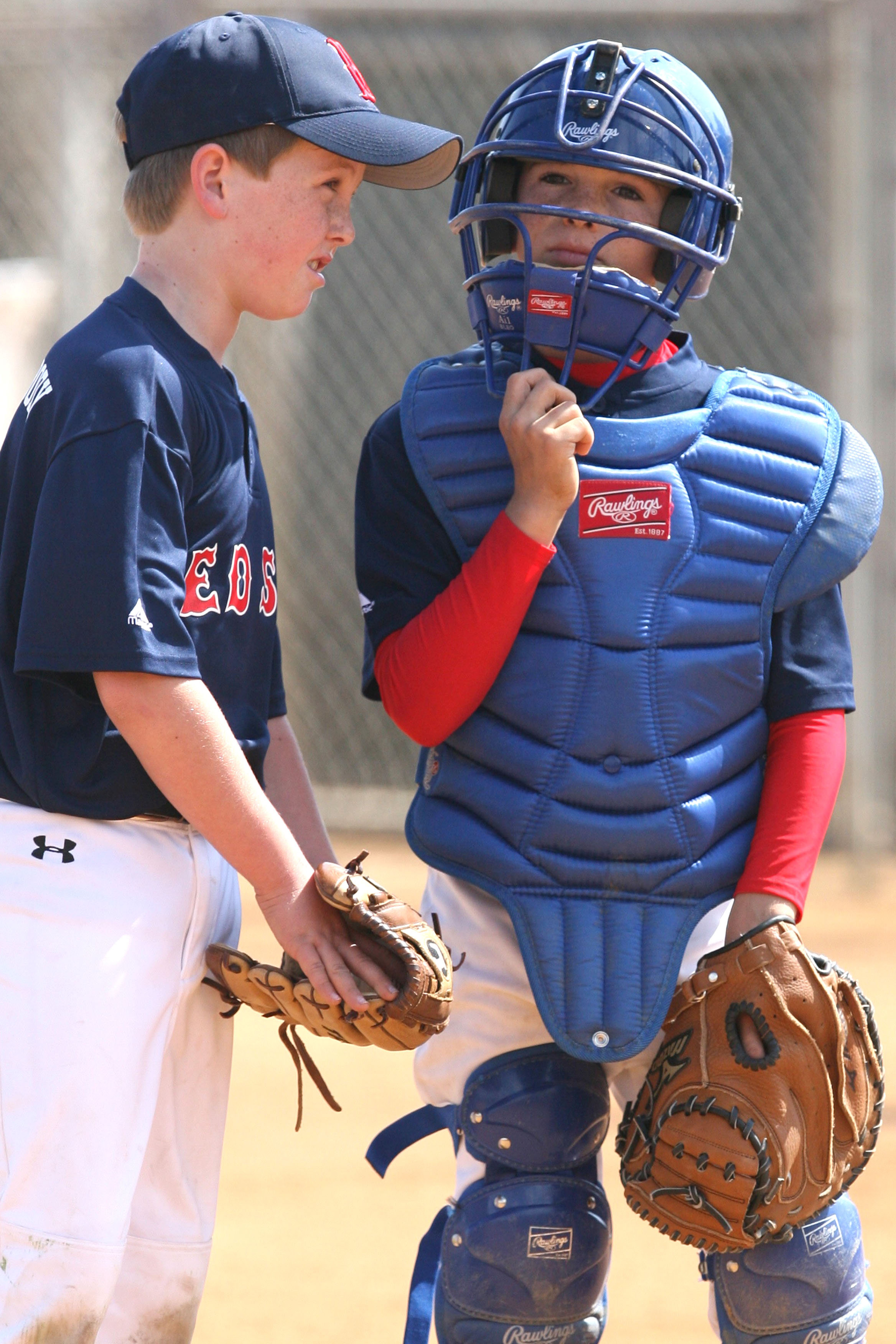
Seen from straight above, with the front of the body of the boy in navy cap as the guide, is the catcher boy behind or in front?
in front

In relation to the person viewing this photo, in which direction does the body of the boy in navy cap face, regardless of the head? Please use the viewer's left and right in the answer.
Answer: facing to the right of the viewer

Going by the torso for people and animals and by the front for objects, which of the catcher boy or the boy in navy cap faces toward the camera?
the catcher boy

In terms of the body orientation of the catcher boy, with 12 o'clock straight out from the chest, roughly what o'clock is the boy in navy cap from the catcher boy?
The boy in navy cap is roughly at 2 o'clock from the catcher boy.

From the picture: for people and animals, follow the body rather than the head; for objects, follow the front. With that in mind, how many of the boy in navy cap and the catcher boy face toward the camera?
1

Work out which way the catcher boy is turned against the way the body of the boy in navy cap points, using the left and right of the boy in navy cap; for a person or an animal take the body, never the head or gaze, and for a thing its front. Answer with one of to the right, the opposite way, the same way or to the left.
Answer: to the right

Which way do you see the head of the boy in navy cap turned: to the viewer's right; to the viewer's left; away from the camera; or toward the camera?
to the viewer's right

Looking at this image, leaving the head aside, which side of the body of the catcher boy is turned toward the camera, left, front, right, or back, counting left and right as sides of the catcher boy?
front
